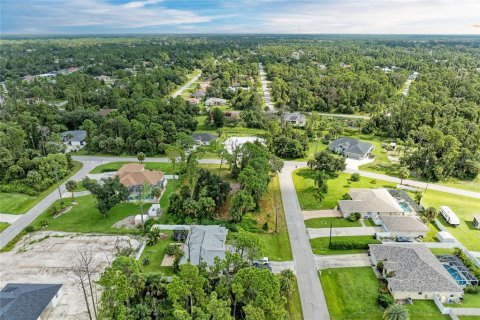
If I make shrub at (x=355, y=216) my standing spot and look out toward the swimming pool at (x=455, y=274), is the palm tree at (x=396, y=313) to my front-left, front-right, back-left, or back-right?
front-right

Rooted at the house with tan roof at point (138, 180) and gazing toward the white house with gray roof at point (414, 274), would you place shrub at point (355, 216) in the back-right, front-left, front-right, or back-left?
front-left

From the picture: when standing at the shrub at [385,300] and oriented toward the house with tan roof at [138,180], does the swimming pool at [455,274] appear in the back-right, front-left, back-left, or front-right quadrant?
back-right
